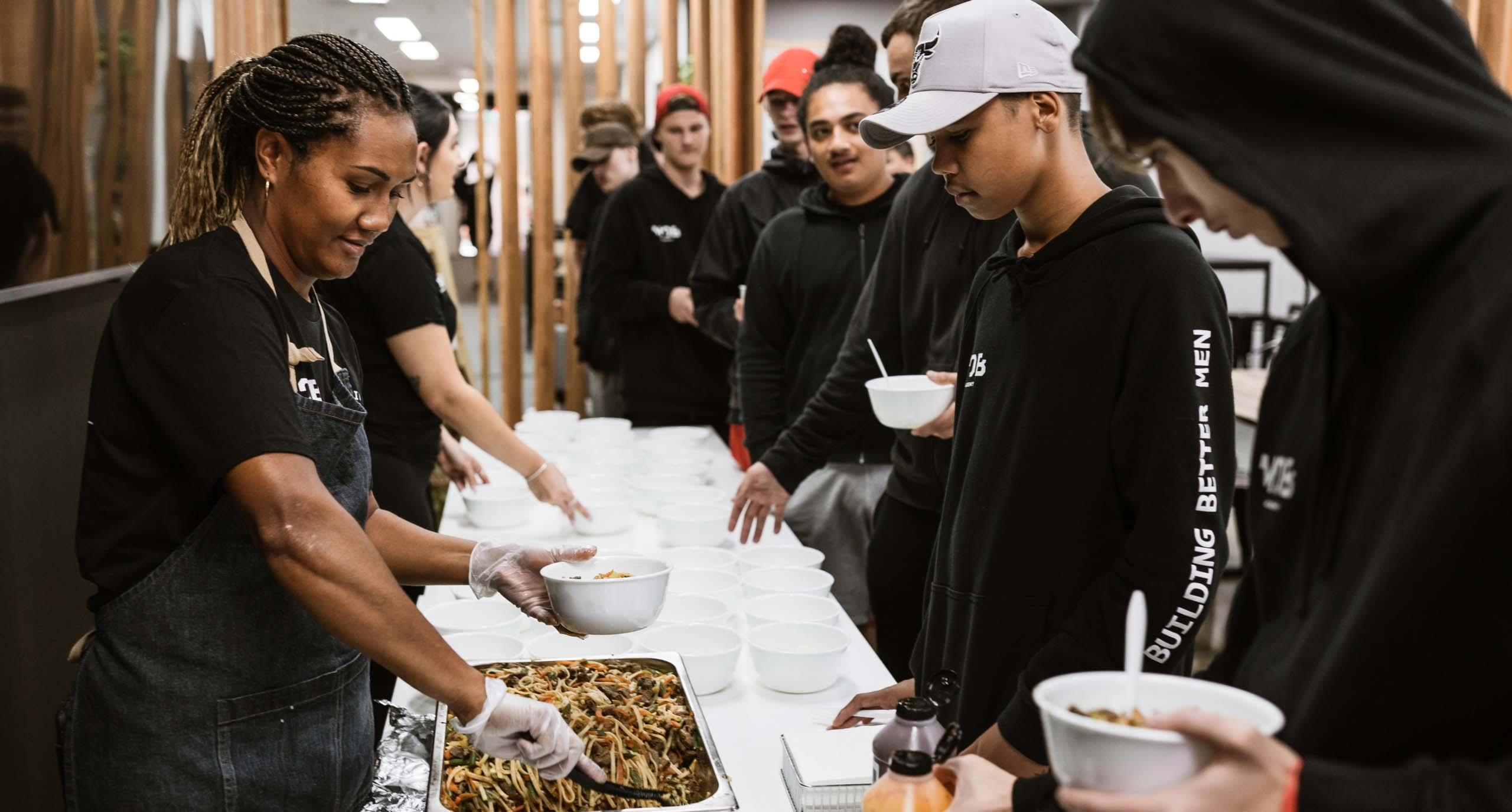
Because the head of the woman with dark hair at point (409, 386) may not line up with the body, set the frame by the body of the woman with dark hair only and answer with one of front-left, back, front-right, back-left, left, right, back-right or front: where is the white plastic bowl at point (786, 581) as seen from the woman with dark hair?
front-right

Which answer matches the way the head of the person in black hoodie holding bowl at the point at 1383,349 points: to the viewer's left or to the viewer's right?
to the viewer's left

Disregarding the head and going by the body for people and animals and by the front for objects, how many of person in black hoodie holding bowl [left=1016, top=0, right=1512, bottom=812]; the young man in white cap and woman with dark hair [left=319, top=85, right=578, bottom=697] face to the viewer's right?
1

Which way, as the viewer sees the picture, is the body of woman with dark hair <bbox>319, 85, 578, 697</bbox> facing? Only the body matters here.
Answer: to the viewer's right

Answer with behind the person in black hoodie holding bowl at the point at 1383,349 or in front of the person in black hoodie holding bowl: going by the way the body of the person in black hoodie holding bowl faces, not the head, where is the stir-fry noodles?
in front

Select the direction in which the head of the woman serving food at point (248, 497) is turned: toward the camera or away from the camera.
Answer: toward the camera

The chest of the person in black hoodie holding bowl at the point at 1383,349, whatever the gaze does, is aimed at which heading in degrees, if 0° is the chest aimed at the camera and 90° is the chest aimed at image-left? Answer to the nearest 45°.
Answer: approximately 90°

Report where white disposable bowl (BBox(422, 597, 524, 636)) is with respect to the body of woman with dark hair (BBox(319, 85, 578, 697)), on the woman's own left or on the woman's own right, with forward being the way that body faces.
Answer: on the woman's own right

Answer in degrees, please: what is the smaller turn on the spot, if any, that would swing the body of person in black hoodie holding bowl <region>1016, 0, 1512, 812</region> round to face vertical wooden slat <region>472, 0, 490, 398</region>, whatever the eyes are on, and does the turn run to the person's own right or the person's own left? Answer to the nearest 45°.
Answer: approximately 45° to the person's own right

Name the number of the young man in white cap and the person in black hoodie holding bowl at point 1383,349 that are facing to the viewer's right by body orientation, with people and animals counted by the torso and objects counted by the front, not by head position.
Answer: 0

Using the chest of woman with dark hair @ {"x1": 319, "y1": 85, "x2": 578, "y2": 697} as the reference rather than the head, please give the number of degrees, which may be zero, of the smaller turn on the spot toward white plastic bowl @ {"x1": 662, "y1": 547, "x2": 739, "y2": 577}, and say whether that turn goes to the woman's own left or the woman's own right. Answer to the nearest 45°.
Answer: approximately 45° to the woman's own right

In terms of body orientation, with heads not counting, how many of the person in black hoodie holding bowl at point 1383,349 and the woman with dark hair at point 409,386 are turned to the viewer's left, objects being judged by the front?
1
